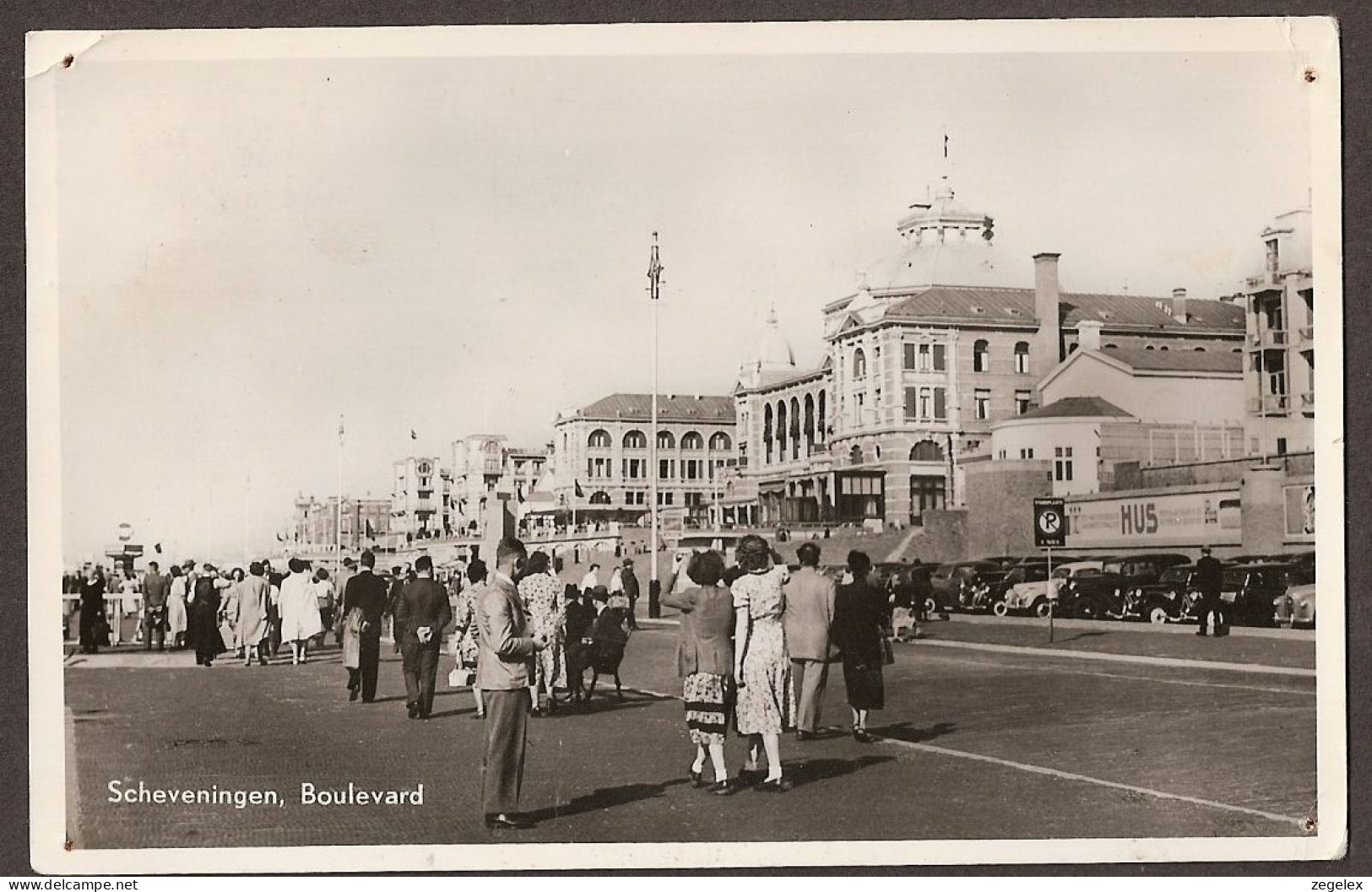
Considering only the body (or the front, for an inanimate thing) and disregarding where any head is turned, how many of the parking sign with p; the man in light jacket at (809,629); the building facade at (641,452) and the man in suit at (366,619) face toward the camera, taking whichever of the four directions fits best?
2

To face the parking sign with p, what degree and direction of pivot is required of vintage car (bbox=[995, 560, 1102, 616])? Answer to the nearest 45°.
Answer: approximately 45° to its left

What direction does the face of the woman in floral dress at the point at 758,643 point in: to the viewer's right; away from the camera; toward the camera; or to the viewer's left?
away from the camera

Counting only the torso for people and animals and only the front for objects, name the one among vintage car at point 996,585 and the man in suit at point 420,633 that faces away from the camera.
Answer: the man in suit

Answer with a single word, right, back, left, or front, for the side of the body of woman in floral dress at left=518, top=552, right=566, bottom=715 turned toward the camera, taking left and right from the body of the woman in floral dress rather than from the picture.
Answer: back

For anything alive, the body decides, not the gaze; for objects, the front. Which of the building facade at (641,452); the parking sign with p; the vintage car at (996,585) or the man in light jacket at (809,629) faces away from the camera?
the man in light jacket

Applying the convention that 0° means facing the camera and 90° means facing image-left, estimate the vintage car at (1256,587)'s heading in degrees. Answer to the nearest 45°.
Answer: approximately 45°

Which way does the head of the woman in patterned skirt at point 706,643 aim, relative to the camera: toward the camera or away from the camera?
away from the camera
